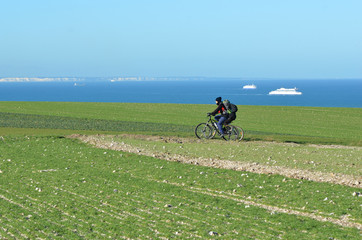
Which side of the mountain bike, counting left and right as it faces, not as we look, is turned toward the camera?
left

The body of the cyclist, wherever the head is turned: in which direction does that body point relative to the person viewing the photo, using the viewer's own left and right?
facing to the left of the viewer
